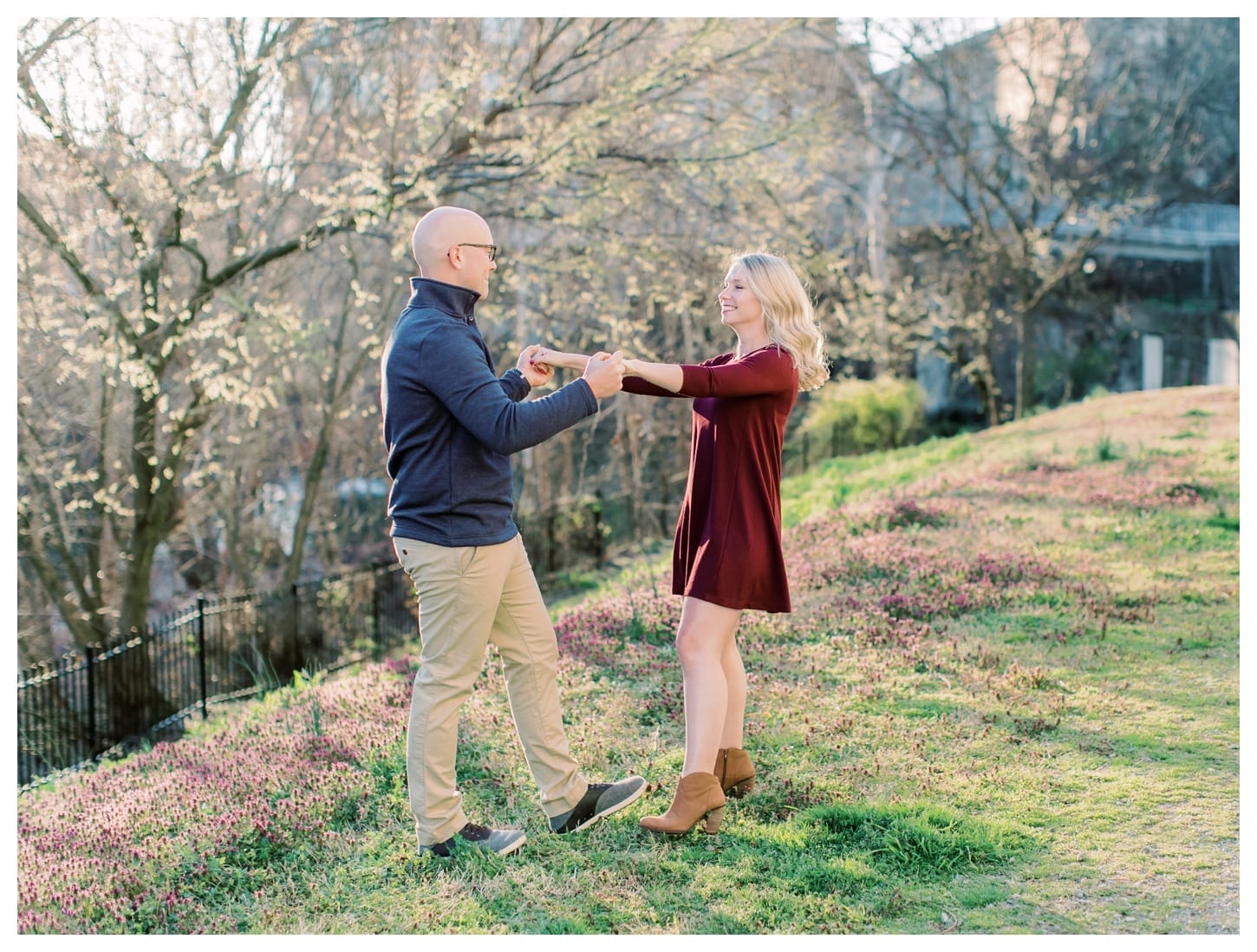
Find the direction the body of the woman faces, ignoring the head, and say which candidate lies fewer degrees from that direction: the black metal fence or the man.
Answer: the man

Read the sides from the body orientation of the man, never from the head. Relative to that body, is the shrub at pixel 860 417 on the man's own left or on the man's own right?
on the man's own left

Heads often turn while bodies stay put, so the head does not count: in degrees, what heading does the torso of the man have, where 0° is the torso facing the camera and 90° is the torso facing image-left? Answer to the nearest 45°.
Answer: approximately 270°

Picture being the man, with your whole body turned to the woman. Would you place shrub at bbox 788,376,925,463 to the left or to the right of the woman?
left

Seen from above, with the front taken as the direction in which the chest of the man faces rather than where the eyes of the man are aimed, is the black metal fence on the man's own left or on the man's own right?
on the man's own left

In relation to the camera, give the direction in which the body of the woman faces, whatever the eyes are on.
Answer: to the viewer's left

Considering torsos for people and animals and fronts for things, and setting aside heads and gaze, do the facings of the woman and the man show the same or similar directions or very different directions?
very different directions

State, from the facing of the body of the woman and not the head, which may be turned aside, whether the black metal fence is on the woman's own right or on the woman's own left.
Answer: on the woman's own right

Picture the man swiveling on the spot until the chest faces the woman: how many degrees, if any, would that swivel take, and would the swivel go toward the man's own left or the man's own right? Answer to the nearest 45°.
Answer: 0° — they already face them

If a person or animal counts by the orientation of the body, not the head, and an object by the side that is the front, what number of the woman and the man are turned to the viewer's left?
1
